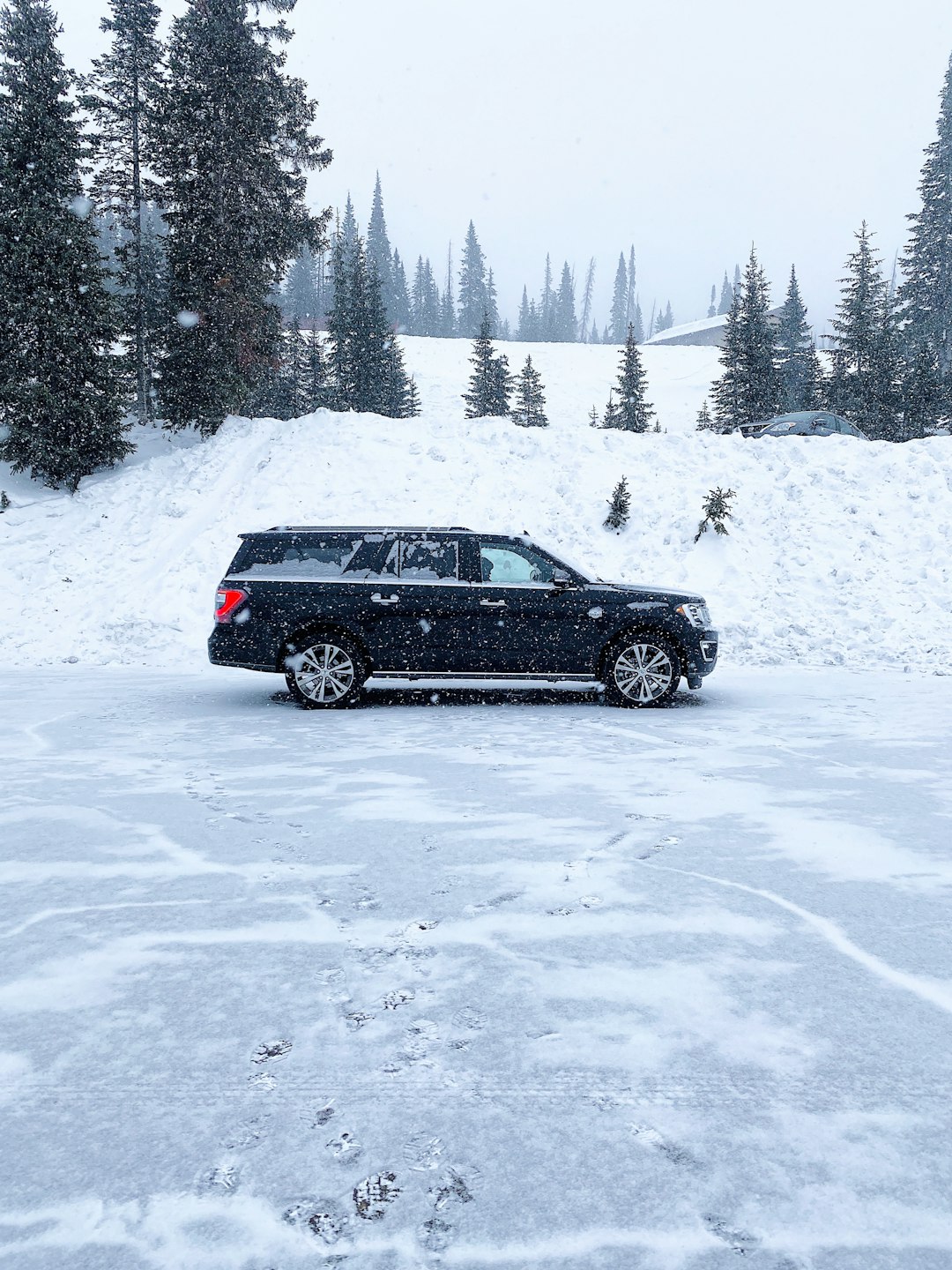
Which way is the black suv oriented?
to the viewer's right

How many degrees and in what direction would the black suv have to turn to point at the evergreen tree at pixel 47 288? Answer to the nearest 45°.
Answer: approximately 135° to its left

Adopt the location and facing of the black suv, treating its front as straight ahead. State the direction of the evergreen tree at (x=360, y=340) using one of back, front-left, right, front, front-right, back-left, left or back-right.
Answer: left

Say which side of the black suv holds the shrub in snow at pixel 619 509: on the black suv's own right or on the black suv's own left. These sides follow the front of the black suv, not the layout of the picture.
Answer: on the black suv's own left

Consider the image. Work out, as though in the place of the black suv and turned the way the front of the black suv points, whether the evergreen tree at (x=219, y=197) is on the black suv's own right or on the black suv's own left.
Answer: on the black suv's own left

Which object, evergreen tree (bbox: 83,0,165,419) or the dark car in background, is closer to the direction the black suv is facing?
the dark car in background

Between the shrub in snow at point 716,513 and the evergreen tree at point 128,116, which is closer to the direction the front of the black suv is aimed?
the shrub in snow

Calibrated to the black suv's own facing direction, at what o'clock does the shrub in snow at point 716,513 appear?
The shrub in snow is roughly at 10 o'clock from the black suv.
